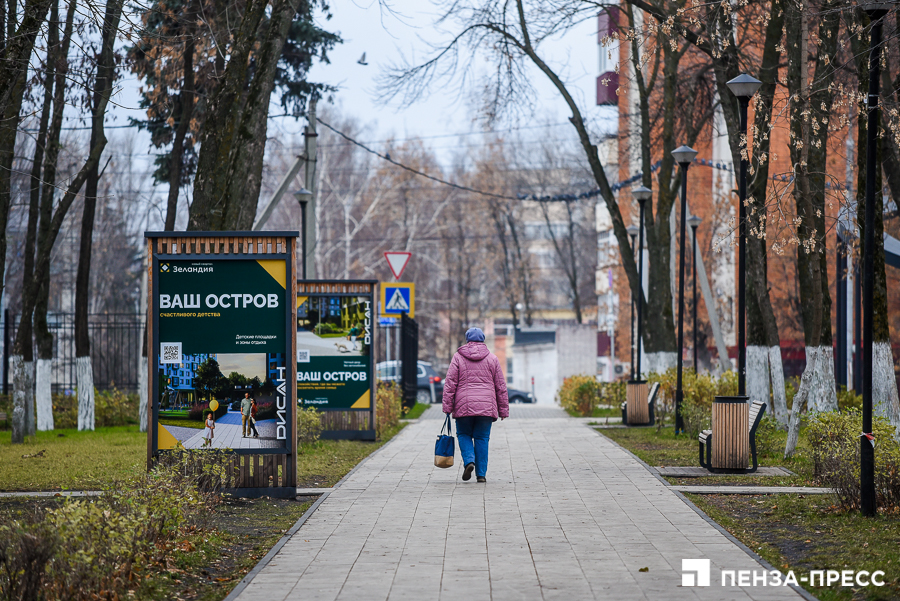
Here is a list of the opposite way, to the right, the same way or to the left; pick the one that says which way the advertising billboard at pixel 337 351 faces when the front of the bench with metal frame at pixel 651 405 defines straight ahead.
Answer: to the left

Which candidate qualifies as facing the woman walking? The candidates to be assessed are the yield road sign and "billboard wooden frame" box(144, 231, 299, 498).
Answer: the yield road sign

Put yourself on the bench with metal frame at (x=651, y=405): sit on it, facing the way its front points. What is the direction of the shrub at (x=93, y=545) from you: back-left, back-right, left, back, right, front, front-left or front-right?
left

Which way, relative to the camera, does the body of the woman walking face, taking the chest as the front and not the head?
away from the camera

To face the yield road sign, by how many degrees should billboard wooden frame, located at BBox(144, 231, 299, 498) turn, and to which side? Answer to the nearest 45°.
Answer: approximately 180°

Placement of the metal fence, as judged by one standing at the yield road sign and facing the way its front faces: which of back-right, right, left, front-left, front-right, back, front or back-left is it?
back-right

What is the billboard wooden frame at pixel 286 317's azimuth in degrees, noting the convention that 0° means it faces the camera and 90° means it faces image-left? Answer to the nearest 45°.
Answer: approximately 0°

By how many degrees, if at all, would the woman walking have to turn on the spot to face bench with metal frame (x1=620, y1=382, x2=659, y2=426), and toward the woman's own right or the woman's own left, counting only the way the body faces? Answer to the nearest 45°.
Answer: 0° — they already face it

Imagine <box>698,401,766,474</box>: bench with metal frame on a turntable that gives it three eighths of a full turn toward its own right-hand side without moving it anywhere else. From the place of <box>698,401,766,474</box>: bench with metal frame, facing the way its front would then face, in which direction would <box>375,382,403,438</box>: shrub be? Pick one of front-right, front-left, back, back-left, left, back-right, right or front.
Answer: left

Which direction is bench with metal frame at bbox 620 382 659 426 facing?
to the viewer's left

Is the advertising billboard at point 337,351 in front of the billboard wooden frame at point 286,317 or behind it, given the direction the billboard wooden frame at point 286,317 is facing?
behind
